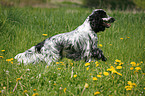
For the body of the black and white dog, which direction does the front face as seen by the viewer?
to the viewer's right
